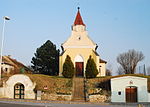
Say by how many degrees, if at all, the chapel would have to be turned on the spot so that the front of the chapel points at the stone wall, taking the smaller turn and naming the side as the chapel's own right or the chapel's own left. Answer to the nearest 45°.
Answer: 0° — it already faces it

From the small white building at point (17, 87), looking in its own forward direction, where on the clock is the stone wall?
The stone wall is roughly at 10 o'clock from the small white building.

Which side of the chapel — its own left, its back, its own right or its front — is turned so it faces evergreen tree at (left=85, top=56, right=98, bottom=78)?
front

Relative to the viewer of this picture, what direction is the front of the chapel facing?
facing the viewer

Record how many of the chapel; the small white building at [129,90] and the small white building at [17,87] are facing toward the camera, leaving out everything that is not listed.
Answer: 3

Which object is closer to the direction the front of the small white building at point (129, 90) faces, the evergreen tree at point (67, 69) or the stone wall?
the stone wall

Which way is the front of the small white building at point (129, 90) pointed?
toward the camera

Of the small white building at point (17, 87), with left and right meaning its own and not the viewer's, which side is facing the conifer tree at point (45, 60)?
back

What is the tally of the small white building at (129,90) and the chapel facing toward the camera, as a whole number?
2

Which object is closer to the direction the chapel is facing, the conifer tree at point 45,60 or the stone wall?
the stone wall

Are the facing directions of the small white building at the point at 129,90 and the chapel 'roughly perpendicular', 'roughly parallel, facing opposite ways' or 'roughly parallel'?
roughly parallel

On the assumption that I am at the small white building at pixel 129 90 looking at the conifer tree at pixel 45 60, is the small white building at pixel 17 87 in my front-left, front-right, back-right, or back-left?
front-left
